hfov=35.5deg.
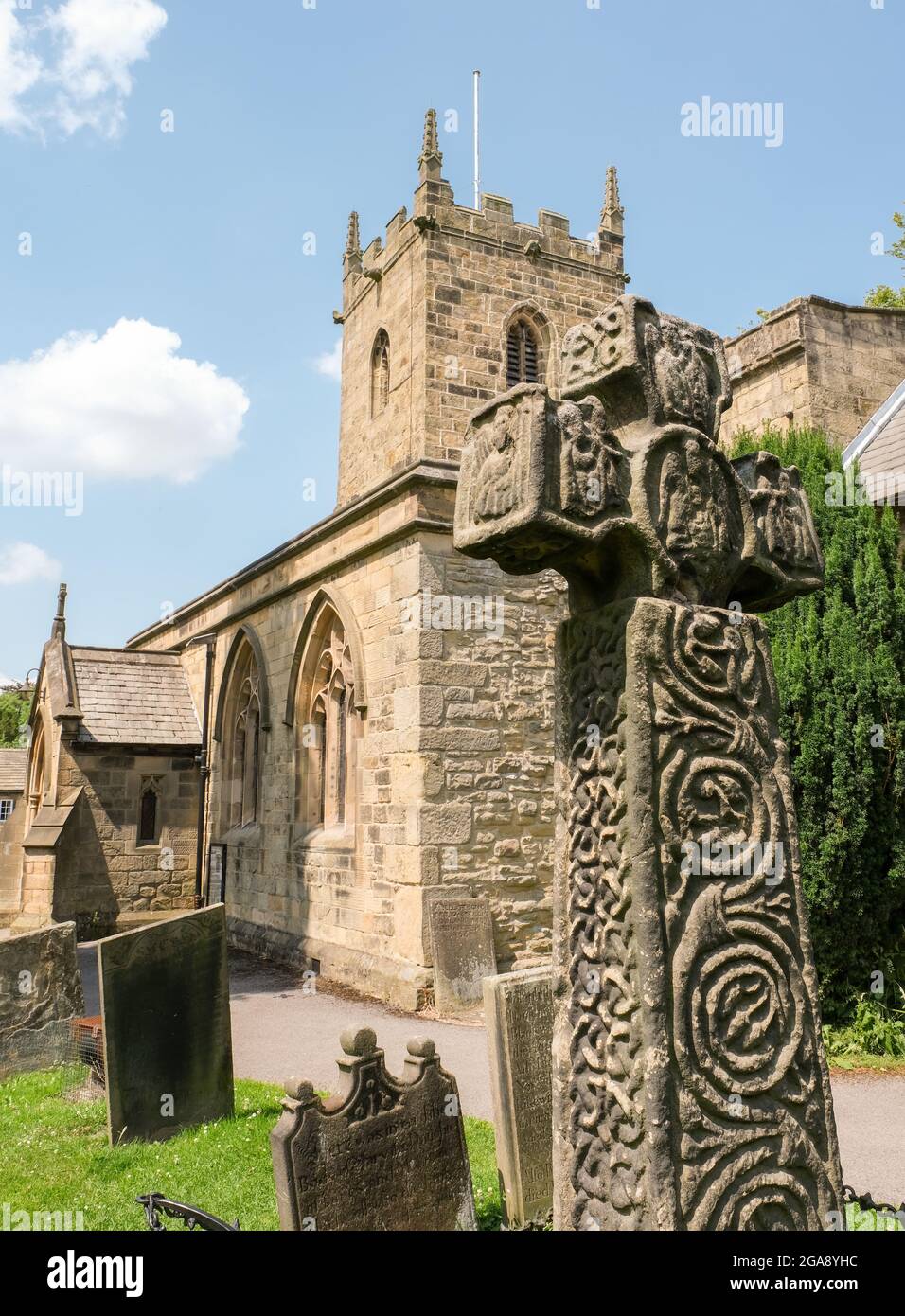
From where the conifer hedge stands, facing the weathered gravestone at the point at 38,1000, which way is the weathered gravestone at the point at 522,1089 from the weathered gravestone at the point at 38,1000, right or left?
left

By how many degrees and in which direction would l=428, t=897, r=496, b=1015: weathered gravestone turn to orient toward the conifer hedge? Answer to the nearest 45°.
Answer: approximately 45° to its left

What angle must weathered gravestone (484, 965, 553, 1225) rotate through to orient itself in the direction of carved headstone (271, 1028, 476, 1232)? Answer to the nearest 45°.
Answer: approximately 90° to its right

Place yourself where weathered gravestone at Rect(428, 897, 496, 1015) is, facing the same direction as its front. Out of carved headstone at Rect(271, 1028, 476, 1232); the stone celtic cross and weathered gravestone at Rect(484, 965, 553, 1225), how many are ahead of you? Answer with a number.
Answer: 3

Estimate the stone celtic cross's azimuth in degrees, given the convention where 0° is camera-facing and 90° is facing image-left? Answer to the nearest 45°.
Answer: approximately 315°

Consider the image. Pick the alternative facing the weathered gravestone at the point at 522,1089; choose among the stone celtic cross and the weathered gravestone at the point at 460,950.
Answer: the weathered gravestone at the point at 460,950

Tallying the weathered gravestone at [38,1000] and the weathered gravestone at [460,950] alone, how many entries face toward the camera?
2

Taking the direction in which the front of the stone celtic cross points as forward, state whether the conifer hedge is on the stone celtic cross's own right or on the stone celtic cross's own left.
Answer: on the stone celtic cross's own left
